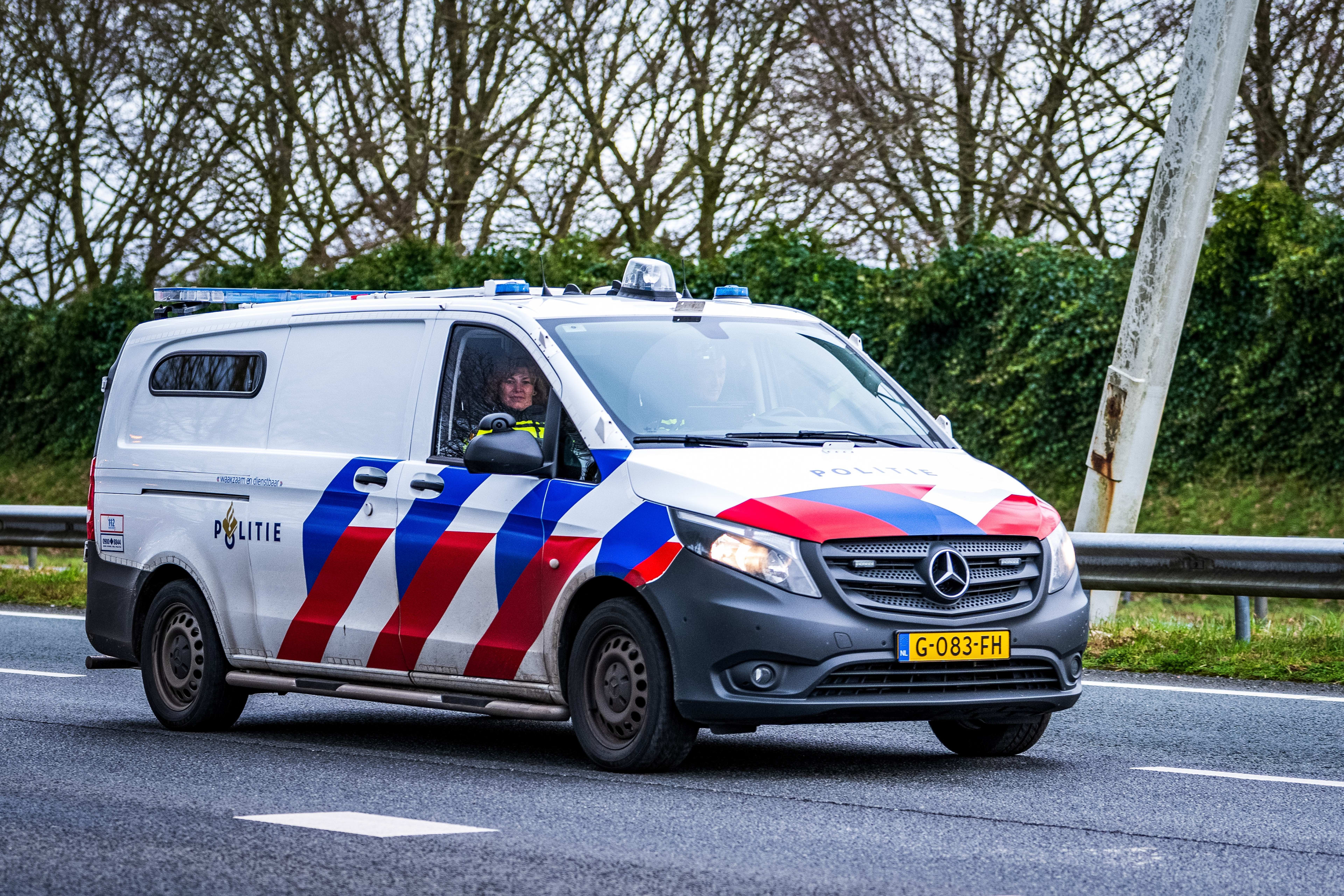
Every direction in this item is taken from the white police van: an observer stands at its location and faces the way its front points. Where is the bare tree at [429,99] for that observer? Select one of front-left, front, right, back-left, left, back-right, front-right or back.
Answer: back-left

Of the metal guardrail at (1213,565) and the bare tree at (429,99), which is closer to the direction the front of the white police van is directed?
the metal guardrail

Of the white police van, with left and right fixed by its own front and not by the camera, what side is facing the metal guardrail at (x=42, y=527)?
back

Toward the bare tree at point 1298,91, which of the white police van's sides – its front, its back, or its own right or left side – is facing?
left

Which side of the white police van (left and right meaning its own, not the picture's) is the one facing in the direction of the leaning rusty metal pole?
left

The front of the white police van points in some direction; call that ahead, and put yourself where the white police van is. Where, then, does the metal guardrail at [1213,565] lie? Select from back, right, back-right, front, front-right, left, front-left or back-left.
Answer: left

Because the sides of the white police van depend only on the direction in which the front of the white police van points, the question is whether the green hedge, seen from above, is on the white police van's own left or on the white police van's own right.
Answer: on the white police van's own left

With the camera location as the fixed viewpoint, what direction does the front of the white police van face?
facing the viewer and to the right of the viewer

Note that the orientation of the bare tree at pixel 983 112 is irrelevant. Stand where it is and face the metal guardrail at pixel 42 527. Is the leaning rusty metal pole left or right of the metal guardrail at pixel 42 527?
left

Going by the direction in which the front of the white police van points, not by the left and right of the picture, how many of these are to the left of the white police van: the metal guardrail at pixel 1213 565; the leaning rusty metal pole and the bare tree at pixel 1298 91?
3
